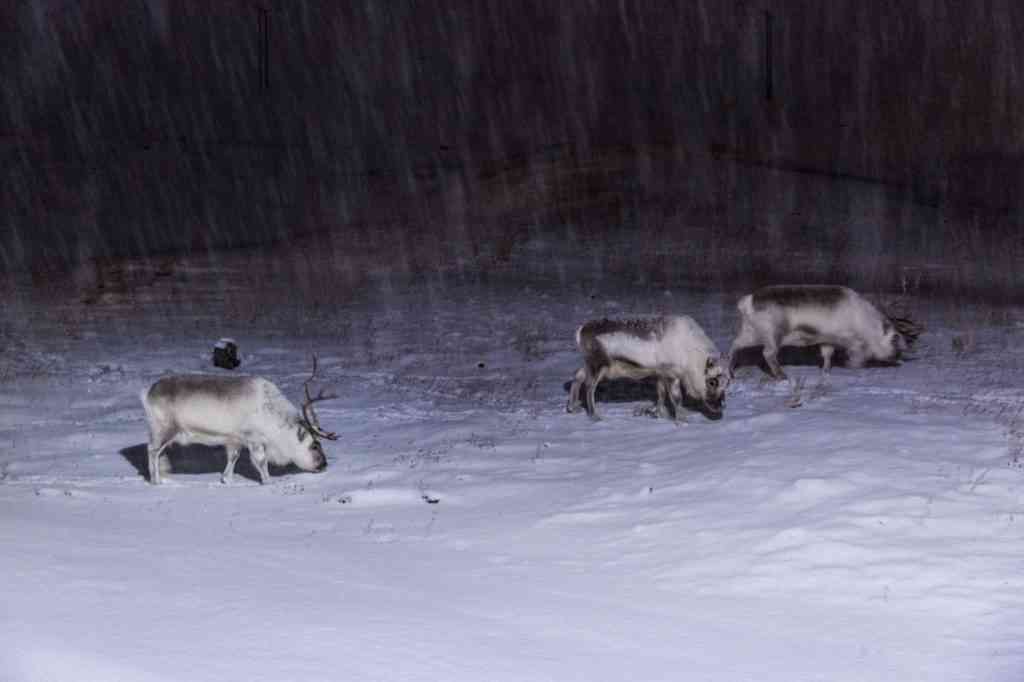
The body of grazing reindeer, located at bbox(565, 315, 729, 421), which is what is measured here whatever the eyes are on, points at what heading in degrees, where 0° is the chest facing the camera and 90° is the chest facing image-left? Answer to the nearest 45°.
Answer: approximately 270°

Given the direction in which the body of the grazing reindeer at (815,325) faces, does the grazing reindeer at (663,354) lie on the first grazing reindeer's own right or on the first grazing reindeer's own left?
on the first grazing reindeer's own right

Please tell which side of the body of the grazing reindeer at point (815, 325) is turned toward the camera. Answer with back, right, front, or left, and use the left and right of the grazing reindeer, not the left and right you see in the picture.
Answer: right

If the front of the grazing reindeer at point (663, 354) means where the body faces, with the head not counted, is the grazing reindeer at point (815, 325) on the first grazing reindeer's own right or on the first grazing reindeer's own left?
on the first grazing reindeer's own left

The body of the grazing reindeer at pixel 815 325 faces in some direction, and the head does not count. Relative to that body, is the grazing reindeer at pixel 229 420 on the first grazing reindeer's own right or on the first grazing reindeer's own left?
on the first grazing reindeer's own right

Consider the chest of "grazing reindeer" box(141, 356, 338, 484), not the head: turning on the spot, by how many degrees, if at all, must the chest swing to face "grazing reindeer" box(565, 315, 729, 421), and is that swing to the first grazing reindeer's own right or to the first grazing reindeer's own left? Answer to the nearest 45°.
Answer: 0° — it already faces it

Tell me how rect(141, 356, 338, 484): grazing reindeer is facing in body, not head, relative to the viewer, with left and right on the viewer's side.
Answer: facing to the right of the viewer

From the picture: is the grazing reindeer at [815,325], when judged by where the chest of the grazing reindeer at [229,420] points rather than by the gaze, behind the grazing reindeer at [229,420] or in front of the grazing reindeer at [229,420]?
in front
